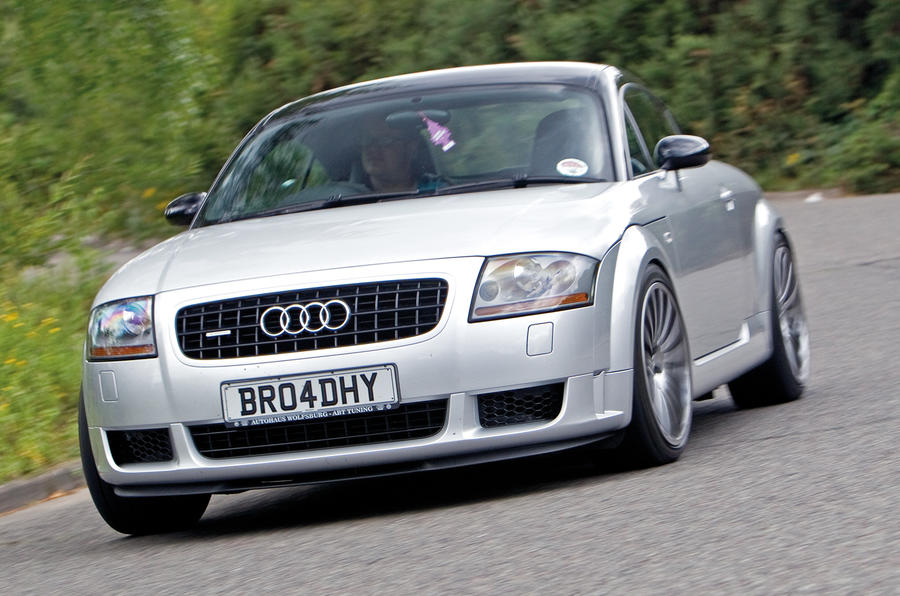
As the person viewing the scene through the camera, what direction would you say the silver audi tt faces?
facing the viewer and to the left of the viewer
